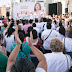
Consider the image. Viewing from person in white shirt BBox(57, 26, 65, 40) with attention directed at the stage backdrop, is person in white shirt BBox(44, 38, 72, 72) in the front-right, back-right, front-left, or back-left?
back-left

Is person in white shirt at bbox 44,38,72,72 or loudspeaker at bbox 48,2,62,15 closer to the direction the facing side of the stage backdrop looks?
the person in white shirt

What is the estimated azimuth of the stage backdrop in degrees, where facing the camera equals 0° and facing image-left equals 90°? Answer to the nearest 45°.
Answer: approximately 0°

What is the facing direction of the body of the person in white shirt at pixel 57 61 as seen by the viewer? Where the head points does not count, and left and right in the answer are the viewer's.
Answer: facing away from the viewer

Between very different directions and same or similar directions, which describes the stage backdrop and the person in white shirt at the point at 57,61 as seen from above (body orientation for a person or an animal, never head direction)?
very different directions

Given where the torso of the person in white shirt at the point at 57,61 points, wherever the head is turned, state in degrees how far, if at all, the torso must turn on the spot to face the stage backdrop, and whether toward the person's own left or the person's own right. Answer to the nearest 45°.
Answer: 0° — they already face it

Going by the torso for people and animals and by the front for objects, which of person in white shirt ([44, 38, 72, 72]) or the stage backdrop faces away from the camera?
the person in white shirt

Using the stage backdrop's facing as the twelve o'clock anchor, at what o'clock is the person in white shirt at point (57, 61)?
The person in white shirt is roughly at 12 o'clock from the stage backdrop.

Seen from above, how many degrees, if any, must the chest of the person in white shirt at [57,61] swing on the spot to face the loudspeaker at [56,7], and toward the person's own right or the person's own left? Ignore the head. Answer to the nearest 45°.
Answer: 0° — they already face it

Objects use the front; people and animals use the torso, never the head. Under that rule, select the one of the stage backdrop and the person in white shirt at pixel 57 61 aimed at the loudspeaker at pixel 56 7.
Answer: the person in white shirt

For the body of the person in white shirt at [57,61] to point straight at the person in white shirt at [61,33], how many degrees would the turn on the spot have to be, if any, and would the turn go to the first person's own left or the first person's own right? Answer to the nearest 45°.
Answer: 0° — they already face them

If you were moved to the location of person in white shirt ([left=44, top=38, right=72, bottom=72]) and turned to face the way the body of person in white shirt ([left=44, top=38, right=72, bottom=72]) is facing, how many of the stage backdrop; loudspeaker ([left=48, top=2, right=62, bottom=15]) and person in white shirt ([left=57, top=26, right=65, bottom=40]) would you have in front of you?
3

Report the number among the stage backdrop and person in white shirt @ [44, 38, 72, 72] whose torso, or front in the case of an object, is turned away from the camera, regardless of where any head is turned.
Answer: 1
